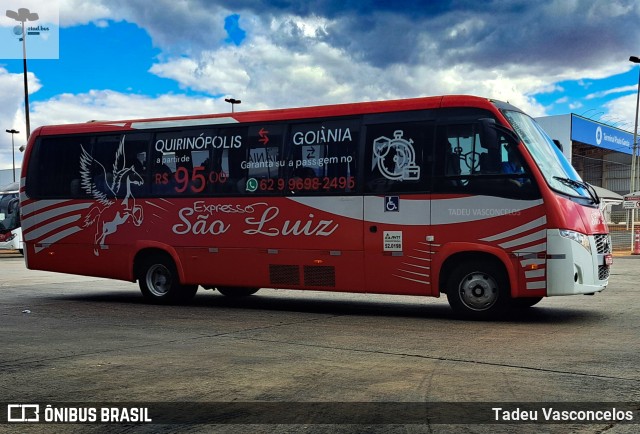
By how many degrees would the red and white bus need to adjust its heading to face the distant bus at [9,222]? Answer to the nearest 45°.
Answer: approximately 180°

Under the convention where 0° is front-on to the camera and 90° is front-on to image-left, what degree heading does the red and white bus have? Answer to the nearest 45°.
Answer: approximately 315°
